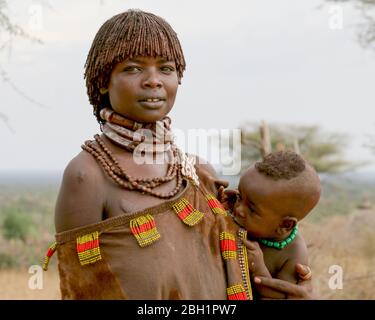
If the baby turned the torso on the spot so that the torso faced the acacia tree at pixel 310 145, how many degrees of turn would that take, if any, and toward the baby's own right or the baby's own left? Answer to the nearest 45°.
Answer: approximately 135° to the baby's own right

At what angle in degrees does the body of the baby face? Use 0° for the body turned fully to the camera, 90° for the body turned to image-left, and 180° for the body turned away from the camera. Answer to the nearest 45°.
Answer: approximately 45°

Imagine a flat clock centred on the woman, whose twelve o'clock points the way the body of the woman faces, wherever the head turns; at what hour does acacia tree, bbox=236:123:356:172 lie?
The acacia tree is roughly at 8 o'clock from the woman.

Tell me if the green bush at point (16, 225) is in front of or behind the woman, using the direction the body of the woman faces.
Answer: behind
